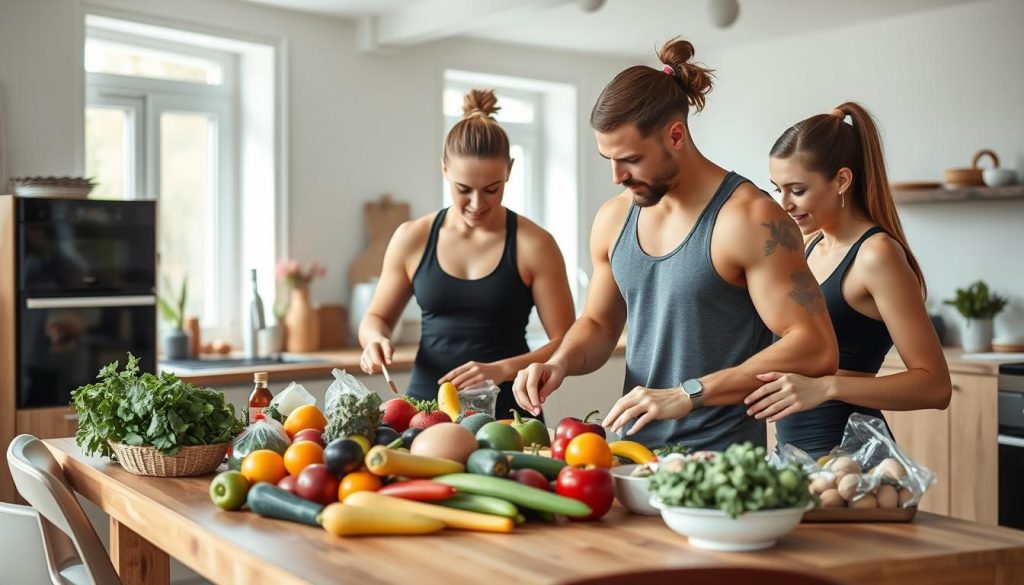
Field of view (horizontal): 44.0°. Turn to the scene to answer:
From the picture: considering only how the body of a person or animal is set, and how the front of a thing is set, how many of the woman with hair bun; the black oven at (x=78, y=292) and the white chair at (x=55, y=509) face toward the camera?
2

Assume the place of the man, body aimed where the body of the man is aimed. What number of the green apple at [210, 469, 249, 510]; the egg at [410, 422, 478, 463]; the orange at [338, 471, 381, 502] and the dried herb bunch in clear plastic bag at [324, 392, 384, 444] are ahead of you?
4

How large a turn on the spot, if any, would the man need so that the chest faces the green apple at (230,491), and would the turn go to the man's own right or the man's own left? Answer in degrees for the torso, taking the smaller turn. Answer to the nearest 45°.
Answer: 0° — they already face it

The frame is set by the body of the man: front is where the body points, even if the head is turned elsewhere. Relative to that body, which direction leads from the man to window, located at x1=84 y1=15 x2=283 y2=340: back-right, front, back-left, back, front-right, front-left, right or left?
right

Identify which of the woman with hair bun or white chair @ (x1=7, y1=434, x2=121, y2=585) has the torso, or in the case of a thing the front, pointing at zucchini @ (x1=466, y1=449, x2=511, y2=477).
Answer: the woman with hair bun

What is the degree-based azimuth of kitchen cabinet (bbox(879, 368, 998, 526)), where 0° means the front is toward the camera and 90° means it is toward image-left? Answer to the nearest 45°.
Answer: approximately 45°
